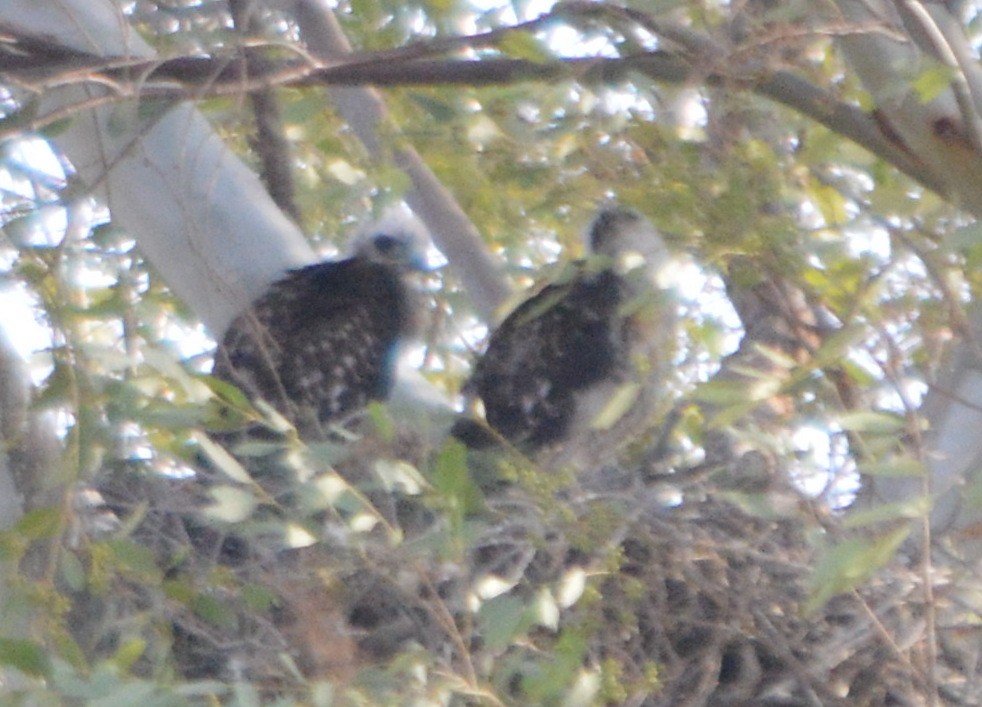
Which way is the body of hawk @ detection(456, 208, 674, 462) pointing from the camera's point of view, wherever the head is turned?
to the viewer's right

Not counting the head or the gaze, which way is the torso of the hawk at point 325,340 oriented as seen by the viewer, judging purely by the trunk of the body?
to the viewer's right
